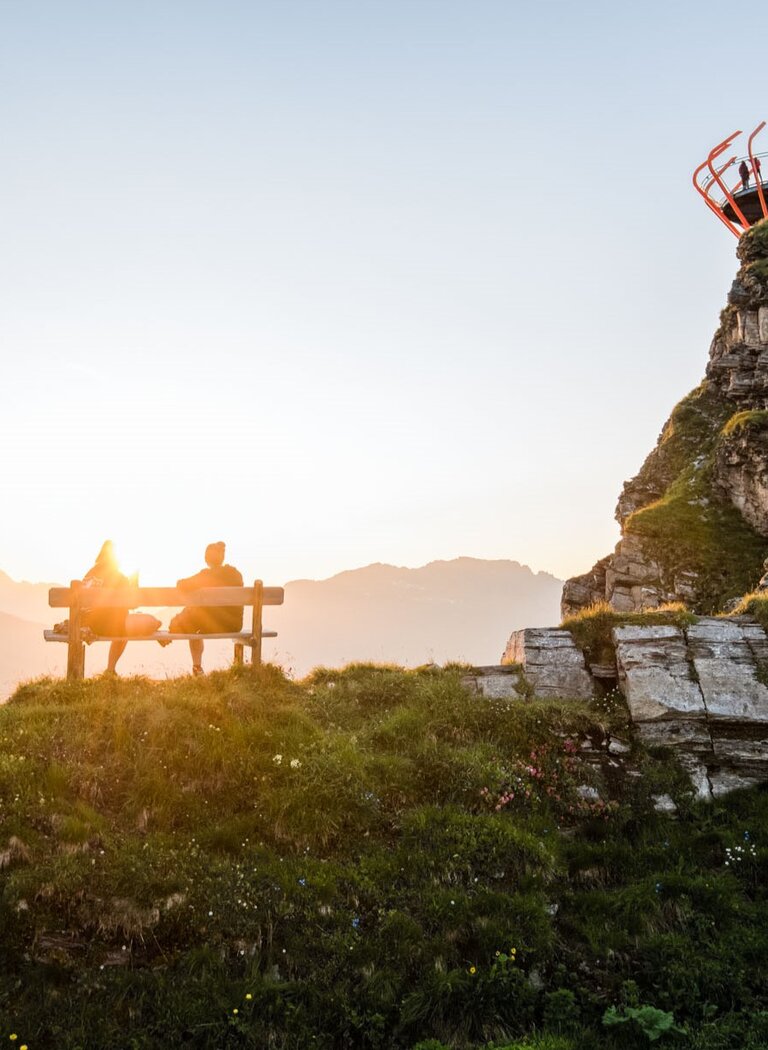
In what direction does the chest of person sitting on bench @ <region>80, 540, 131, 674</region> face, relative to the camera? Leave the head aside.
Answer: away from the camera

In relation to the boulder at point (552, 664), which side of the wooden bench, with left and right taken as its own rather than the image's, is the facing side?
right

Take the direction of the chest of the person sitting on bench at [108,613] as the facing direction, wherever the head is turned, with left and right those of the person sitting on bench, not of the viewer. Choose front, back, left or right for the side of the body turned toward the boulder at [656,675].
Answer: right

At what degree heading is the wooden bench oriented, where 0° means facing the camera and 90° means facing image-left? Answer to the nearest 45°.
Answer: approximately 180°

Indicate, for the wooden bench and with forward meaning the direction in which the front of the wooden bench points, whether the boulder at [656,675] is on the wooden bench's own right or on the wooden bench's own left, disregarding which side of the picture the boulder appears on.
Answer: on the wooden bench's own right

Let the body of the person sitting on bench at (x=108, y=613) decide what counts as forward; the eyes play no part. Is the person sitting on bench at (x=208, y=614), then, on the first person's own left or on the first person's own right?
on the first person's own right

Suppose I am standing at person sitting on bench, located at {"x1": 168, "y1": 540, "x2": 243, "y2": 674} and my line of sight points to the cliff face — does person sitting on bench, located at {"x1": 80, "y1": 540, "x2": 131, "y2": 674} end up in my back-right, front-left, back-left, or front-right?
back-left
